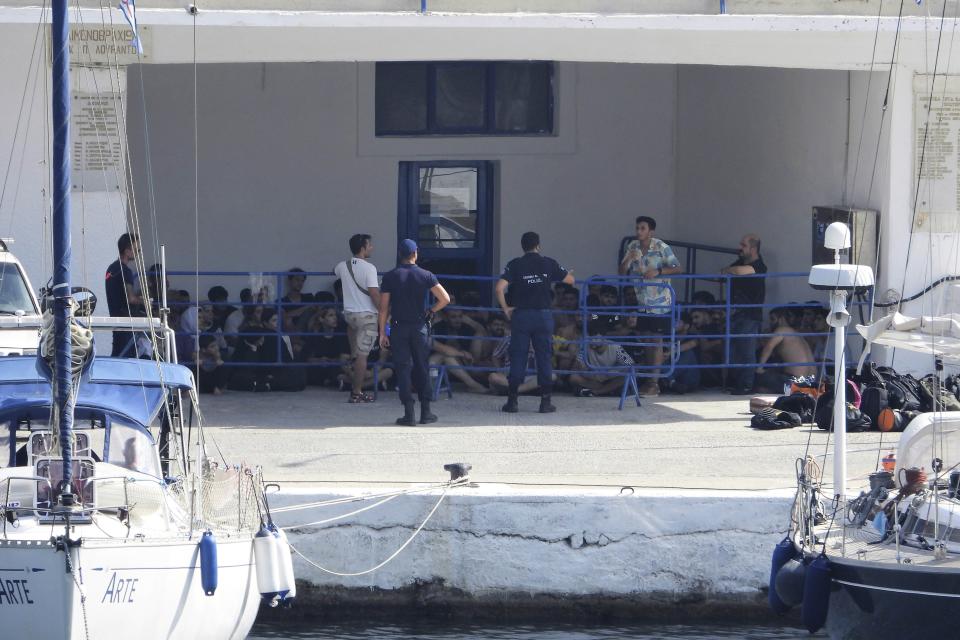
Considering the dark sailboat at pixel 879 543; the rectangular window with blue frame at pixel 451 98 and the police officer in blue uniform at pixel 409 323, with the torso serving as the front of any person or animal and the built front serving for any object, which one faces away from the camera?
the police officer in blue uniform

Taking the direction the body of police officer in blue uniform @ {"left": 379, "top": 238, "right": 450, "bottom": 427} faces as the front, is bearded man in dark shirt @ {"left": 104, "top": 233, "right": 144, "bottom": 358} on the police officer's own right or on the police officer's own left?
on the police officer's own left

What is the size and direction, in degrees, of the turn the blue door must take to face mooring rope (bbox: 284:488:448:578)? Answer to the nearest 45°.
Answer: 0° — it already faces it

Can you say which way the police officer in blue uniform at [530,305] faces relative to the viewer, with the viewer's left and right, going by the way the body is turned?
facing away from the viewer

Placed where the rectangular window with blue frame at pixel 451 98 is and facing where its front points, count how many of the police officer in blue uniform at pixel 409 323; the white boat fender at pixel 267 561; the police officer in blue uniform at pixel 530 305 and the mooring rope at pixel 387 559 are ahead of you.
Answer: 4

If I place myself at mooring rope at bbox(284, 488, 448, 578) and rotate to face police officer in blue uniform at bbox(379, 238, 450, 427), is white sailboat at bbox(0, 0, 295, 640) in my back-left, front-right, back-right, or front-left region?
back-left

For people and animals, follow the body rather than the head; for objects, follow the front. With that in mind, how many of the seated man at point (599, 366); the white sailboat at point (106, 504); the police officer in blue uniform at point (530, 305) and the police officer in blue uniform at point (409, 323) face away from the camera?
2

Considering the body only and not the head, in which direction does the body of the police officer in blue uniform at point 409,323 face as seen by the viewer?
away from the camera

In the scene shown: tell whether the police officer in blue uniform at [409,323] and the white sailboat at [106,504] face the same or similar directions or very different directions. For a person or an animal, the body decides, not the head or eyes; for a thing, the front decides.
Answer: very different directions

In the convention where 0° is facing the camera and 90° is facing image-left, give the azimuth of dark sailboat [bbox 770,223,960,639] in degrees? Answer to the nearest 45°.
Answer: approximately 315°

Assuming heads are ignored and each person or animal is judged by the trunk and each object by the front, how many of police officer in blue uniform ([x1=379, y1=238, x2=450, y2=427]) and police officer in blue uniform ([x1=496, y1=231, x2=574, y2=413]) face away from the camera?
2
